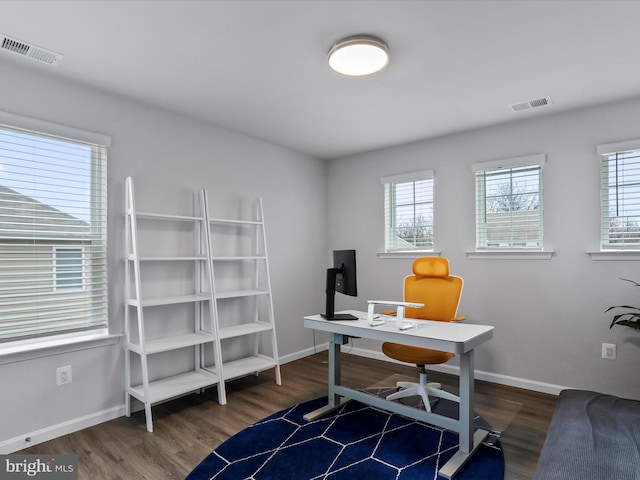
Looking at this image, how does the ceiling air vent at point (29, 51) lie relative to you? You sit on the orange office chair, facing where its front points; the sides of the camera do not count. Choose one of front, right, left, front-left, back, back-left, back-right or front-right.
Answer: front

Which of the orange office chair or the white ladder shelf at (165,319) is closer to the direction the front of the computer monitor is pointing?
the orange office chair

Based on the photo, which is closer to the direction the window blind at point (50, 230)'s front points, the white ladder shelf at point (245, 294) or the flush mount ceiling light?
the flush mount ceiling light

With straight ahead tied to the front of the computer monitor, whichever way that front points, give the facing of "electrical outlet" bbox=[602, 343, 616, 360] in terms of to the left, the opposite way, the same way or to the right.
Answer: the opposite way

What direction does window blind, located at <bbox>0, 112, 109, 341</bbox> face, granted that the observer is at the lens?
facing the viewer and to the right of the viewer

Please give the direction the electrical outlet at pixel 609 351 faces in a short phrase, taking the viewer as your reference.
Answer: facing the viewer

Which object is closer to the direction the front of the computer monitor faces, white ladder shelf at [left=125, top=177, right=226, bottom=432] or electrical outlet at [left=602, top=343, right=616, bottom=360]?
the electrical outlet

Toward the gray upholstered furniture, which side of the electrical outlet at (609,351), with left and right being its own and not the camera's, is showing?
front

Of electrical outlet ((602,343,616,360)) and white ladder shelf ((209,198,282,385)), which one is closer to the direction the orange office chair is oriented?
the white ladder shelf

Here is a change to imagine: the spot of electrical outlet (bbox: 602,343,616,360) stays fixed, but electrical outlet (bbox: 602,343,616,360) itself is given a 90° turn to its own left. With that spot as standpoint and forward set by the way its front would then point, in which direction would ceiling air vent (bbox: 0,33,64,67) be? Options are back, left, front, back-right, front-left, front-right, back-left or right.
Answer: back-right

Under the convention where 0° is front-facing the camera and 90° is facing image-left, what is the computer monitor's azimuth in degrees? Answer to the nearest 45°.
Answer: approximately 225°

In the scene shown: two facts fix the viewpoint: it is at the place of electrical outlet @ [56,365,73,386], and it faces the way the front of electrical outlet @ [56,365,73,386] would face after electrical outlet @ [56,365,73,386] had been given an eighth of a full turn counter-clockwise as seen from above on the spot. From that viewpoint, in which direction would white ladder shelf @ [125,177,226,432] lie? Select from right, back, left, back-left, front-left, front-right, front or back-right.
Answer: front-left
